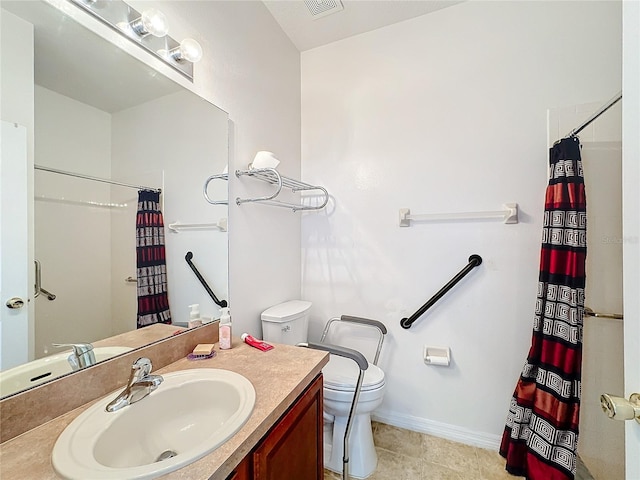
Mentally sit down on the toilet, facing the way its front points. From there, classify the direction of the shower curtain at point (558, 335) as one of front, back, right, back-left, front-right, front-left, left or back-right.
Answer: front-left

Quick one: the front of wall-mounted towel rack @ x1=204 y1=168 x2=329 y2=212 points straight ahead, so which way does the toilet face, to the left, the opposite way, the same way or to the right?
the same way

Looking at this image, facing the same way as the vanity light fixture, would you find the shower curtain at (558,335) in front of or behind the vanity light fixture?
in front

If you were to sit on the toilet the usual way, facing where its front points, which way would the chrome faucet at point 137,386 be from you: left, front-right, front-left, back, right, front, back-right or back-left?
right

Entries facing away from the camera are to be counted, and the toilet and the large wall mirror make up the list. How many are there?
0

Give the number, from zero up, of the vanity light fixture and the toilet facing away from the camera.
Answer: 0

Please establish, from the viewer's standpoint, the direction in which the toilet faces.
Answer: facing the viewer and to the right of the viewer

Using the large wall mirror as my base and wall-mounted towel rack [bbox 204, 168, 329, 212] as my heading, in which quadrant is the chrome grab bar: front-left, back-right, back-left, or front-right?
front-right

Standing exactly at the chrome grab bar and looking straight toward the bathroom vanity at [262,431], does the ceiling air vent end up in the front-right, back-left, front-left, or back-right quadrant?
front-right

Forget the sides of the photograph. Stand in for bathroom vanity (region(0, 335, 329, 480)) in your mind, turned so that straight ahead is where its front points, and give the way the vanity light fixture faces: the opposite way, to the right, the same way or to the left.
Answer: the same way

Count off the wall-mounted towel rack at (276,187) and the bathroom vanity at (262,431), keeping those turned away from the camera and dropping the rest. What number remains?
0

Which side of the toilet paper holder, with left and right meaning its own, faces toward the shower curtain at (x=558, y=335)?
left

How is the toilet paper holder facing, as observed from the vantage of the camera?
facing the viewer
